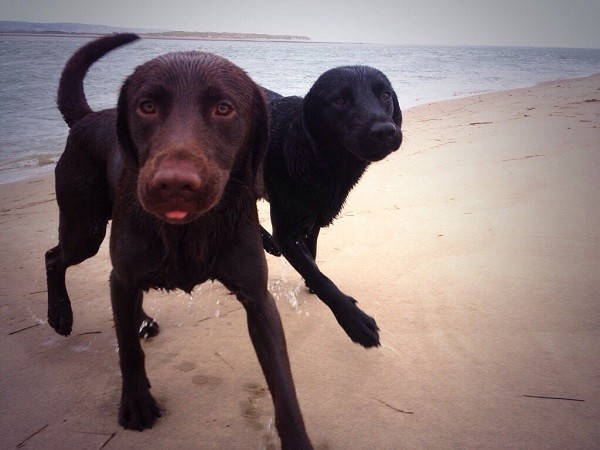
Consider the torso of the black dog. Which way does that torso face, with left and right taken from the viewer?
facing the viewer and to the right of the viewer

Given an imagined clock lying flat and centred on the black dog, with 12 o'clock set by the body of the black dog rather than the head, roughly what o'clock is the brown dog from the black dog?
The brown dog is roughly at 2 o'clock from the black dog.
